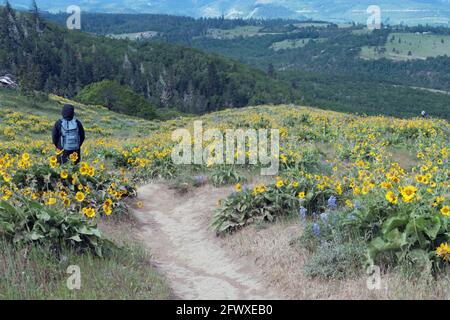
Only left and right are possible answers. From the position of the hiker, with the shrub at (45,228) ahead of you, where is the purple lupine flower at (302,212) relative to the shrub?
left

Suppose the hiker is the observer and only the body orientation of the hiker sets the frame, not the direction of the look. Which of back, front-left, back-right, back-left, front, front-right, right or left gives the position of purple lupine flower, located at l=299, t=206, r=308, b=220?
back-right

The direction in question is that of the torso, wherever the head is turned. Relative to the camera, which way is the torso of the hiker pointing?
away from the camera

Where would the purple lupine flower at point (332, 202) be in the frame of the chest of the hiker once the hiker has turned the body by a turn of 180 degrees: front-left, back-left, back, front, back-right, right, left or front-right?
front-left

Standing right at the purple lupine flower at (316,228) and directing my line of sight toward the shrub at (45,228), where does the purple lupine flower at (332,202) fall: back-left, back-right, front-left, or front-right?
back-right

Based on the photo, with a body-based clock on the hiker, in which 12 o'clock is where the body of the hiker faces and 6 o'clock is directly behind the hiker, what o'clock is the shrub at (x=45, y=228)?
The shrub is roughly at 6 o'clock from the hiker.

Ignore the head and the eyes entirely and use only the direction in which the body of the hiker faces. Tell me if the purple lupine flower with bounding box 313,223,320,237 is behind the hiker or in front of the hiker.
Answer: behind
